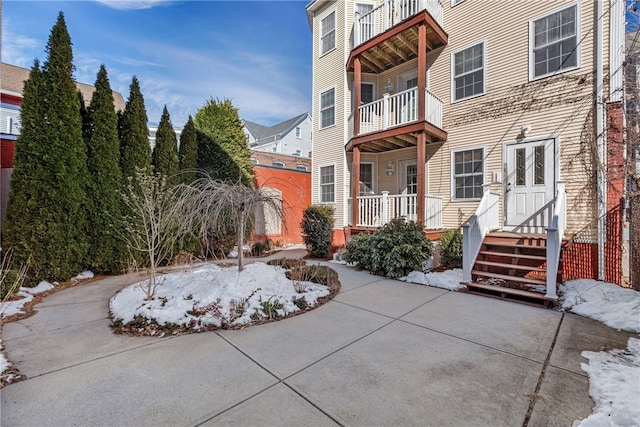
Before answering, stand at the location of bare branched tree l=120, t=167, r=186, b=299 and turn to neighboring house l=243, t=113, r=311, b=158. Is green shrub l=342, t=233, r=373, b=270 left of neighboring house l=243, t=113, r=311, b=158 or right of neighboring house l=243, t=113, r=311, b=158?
right

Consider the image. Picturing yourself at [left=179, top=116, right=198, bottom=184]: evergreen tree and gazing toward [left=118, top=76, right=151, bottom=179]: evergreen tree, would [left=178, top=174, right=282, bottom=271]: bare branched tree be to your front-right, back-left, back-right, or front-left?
front-left

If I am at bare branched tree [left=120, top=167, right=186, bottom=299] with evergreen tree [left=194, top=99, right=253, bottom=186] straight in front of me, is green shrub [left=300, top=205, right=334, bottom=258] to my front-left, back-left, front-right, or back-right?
front-right

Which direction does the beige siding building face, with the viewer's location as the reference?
facing the viewer and to the left of the viewer

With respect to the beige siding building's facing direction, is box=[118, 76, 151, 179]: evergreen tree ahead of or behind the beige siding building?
ahead

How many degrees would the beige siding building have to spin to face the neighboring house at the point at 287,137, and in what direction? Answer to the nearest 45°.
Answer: approximately 90° to its right

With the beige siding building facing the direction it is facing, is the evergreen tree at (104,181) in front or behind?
in front

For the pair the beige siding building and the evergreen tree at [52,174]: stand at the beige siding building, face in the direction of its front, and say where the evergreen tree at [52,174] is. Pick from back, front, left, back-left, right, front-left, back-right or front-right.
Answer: front

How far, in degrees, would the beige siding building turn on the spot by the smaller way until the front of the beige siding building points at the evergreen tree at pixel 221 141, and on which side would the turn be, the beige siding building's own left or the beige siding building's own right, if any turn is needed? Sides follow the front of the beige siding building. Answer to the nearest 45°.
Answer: approximately 45° to the beige siding building's own right

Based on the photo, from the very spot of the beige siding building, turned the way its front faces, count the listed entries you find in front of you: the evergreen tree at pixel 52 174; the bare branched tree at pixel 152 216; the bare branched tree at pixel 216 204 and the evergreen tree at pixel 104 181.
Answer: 4
